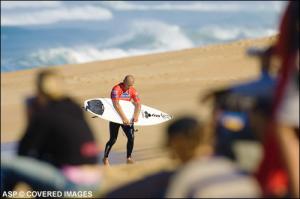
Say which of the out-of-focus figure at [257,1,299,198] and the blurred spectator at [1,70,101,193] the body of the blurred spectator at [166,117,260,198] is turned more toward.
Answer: the blurred spectator

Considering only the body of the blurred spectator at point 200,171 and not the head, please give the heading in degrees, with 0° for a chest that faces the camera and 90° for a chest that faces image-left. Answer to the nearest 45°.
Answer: approximately 135°

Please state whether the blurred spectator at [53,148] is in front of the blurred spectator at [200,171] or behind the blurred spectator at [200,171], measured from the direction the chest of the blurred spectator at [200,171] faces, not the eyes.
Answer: in front
